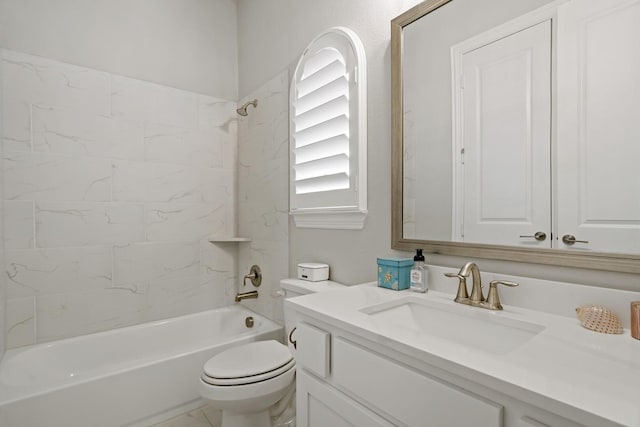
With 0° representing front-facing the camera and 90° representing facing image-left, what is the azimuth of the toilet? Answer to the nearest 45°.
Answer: approximately 45°

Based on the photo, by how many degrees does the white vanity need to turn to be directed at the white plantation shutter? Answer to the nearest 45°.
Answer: approximately 90° to its right

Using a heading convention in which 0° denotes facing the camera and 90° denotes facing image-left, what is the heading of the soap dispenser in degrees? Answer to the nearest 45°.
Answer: approximately 45°

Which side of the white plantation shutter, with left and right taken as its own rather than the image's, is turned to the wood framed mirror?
left

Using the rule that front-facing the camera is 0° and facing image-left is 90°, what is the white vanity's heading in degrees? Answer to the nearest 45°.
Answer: approximately 45°

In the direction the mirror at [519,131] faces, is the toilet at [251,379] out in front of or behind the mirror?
in front

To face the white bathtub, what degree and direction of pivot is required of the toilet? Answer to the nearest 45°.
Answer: approximately 90° to its right
